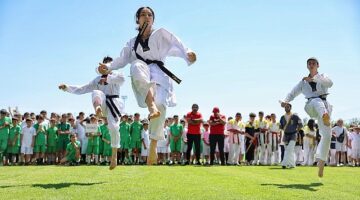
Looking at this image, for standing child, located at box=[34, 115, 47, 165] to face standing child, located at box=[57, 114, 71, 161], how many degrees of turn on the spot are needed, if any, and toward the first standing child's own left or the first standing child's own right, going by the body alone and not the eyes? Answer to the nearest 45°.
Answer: approximately 90° to the first standing child's own left

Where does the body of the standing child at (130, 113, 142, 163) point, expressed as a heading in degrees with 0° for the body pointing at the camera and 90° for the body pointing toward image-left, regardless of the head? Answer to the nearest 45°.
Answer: approximately 0°

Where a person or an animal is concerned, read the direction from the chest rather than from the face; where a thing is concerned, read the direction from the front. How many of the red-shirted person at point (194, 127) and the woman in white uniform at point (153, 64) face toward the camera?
2

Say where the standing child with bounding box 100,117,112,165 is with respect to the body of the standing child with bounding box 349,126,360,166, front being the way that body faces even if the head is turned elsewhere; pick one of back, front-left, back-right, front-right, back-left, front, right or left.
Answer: front-right

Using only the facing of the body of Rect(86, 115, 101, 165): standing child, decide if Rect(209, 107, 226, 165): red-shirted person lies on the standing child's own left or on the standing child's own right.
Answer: on the standing child's own left

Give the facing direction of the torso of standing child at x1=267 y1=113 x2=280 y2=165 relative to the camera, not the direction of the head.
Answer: toward the camera

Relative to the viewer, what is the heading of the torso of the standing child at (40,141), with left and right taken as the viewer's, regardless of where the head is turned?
facing the viewer

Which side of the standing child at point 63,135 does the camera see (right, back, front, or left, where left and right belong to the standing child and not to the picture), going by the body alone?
front

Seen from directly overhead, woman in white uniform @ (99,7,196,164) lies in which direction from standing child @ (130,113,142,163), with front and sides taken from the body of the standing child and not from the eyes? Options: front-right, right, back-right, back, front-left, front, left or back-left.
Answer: front

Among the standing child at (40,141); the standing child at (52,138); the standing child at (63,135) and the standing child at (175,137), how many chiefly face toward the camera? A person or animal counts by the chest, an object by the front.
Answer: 4

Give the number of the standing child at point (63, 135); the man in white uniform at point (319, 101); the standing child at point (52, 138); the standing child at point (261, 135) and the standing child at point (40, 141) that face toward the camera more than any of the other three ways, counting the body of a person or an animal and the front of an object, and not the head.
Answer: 5

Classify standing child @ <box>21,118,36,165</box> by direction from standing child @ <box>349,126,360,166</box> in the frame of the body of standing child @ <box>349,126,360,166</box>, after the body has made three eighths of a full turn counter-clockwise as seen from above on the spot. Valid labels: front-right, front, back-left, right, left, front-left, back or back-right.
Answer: back

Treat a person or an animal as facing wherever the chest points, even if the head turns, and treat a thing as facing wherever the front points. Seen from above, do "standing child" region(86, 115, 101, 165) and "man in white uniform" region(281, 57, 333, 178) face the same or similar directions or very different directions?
same or similar directions

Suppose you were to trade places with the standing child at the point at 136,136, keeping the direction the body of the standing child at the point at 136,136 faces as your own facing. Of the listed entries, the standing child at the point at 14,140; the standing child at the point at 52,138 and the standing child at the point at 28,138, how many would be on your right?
3

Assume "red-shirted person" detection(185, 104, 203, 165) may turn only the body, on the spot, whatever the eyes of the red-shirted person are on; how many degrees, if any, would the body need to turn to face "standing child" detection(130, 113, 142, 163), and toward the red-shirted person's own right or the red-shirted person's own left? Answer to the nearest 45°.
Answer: approximately 135° to the red-shirted person's own right
